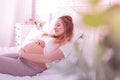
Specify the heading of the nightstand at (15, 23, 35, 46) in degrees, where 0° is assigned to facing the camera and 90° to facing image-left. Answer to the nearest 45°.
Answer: approximately 45°
